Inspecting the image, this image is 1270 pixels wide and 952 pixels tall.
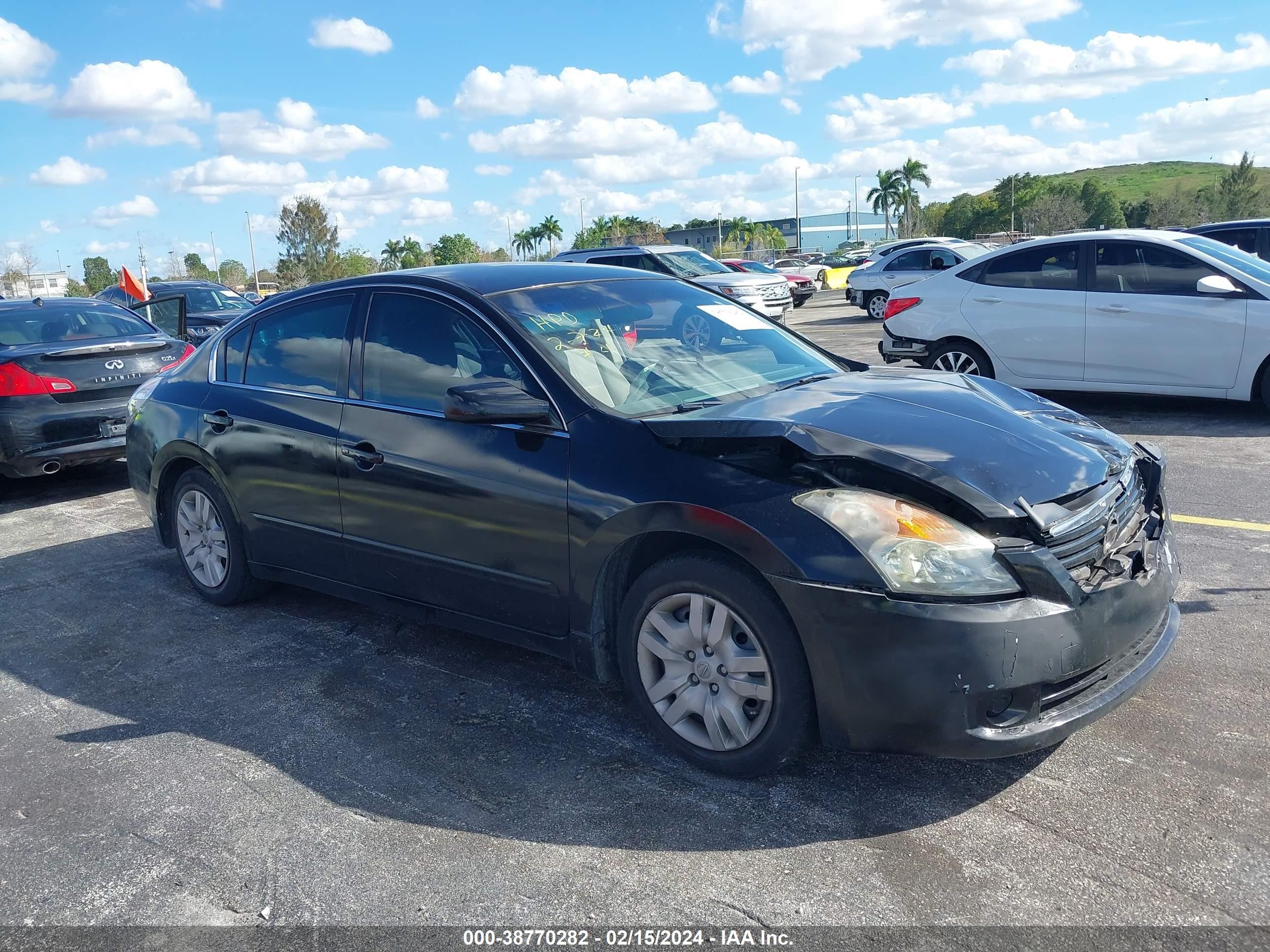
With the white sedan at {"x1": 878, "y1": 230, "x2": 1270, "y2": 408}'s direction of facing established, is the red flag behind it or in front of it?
behind

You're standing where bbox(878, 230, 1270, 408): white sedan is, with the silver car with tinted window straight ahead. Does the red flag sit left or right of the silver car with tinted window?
left

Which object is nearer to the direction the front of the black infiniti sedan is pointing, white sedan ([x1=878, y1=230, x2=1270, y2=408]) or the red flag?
the red flag

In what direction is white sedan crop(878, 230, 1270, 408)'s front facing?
to the viewer's right

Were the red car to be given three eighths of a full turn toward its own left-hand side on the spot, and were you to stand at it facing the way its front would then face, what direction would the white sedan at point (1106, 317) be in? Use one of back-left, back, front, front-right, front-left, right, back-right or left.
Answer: back

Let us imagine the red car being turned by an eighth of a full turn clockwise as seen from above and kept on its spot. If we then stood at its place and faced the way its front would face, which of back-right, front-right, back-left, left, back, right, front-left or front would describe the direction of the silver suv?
front

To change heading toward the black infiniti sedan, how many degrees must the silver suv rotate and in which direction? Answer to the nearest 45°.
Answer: approximately 90° to its right

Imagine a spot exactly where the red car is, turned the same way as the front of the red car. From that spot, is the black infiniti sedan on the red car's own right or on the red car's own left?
on the red car's own right

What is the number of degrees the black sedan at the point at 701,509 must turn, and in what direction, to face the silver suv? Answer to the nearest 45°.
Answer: approximately 135° to its left

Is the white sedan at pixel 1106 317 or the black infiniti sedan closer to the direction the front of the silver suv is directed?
the white sedan

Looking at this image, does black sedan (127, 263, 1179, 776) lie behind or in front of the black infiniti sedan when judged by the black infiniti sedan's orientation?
behind

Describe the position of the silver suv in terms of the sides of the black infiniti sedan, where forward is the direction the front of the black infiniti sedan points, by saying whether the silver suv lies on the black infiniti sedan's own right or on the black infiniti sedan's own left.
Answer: on the black infiniti sedan's own right

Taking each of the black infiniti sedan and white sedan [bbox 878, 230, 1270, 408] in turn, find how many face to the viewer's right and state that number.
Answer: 1

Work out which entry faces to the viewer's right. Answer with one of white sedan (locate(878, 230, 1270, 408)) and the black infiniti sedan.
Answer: the white sedan

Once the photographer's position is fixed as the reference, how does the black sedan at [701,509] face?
facing the viewer and to the right of the viewer
